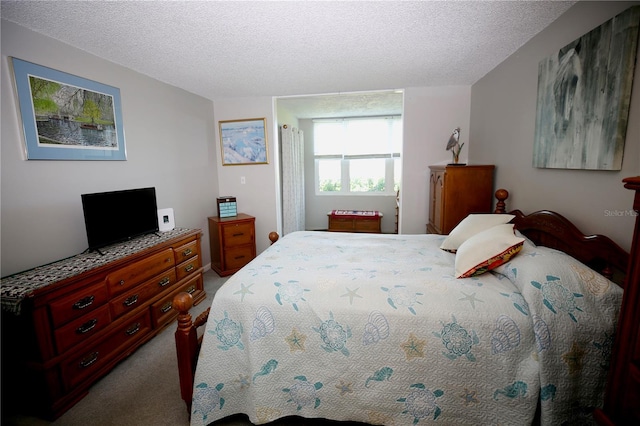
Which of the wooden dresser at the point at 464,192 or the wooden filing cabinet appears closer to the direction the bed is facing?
the wooden filing cabinet

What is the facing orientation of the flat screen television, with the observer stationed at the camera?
facing the viewer and to the right of the viewer

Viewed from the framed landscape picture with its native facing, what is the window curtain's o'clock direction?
The window curtain is roughly at 10 o'clock from the framed landscape picture.

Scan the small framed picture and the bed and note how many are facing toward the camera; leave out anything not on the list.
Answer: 1

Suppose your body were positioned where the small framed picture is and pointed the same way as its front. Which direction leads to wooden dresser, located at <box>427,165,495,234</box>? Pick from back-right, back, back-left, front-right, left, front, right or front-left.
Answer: front-left

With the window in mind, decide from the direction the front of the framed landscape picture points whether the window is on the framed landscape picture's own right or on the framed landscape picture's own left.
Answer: on the framed landscape picture's own left

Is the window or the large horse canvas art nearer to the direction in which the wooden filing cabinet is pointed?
the large horse canvas art

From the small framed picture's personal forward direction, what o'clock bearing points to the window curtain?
The window curtain is roughly at 8 o'clock from the small framed picture.

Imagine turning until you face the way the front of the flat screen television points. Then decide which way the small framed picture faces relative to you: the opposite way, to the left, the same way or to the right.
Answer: to the right

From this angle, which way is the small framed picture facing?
toward the camera

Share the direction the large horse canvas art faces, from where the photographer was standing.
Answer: facing the viewer and to the left of the viewer

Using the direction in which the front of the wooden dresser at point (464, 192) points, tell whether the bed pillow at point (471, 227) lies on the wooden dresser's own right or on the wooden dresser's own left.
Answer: on the wooden dresser's own left

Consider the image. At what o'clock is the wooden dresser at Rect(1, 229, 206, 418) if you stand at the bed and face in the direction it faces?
The wooden dresser is roughly at 12 o'clock from the bed.
